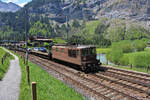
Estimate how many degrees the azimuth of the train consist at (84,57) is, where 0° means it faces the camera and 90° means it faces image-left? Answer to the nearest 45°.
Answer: approximately 315°

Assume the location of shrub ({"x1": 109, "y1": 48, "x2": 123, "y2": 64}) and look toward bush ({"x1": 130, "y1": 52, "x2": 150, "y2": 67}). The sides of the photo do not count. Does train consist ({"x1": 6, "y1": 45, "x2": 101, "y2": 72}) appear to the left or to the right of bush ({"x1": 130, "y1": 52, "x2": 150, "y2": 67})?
right

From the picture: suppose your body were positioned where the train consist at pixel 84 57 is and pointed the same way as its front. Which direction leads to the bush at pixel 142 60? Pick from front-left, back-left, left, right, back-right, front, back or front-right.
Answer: left

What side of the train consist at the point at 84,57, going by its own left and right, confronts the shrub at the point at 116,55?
left
